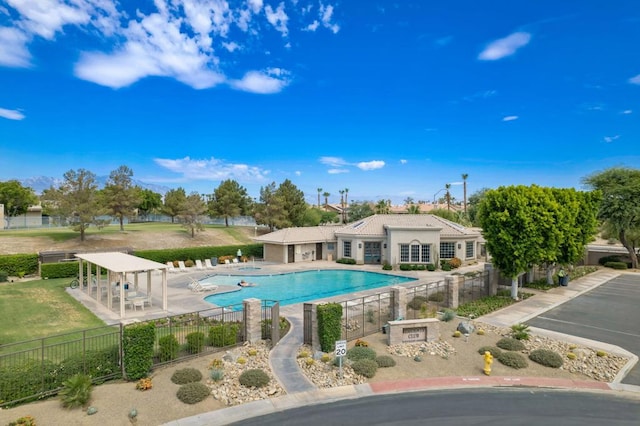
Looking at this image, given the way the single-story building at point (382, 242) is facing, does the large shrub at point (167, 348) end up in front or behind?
in front

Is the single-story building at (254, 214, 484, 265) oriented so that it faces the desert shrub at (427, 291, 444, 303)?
yes

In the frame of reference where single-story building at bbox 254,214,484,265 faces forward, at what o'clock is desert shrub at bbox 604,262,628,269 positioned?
The desert shrub is roughly at 9 o'clock from the single-story building.

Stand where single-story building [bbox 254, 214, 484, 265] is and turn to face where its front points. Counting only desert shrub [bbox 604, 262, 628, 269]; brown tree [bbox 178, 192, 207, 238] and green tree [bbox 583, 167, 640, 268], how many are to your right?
1

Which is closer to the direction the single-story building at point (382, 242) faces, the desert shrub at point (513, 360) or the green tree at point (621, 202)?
the desert shrub

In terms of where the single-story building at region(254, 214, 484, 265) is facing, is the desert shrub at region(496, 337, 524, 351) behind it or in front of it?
in front

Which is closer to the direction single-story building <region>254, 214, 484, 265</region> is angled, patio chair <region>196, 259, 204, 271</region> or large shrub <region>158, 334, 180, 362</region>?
the large shrub

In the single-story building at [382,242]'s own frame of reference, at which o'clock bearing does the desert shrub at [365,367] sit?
The desert shrub is roughly at 12 o'clock from the single-story building.

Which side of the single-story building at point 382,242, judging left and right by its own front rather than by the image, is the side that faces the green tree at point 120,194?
right

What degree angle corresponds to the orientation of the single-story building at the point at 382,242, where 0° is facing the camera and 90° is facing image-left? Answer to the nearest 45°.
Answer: approximately 0°

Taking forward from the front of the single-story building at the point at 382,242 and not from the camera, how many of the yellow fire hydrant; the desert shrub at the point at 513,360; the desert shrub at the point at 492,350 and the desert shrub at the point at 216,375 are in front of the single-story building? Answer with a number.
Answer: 4

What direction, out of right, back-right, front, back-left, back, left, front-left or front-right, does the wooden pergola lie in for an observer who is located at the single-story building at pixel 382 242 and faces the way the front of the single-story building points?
front-right

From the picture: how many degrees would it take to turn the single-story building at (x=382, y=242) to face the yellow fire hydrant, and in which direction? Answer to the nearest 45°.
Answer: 0° — it already faces it

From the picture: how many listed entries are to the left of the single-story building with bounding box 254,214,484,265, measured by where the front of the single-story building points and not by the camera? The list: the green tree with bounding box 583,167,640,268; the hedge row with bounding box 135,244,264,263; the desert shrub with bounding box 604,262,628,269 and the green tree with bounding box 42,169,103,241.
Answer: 2

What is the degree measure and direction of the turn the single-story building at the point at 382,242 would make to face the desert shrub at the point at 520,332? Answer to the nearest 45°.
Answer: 0° — it already faces it
